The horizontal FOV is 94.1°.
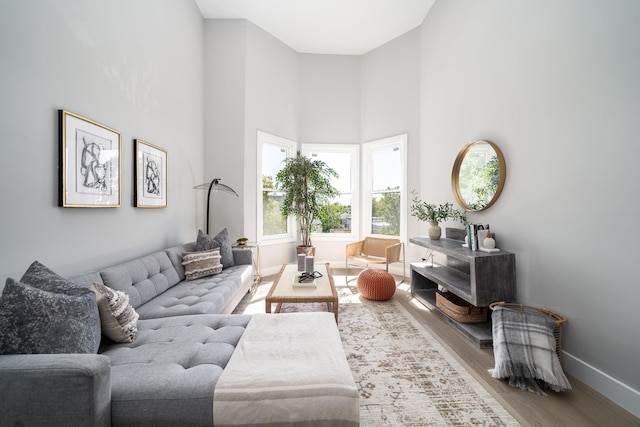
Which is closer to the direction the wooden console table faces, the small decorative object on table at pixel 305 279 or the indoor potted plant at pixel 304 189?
the small decorative object on table

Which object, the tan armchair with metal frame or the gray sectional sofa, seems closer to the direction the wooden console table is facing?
the gray sectional sofa

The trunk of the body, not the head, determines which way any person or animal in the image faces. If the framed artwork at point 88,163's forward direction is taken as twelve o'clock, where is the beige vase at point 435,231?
The beige vase is roughly at 11 o'clock from the framed artwork.

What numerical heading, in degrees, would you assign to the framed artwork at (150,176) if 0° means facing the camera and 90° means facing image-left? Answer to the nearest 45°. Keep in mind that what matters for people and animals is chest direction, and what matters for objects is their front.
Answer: approximately 315°

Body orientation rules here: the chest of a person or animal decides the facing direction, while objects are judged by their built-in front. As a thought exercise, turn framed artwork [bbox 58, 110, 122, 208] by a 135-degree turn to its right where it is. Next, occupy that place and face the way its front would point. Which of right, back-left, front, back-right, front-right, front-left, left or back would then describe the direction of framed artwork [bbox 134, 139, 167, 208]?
back-right

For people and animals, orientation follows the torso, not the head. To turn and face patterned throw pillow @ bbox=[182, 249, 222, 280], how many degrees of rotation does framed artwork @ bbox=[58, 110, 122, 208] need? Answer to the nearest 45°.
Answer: approximately 90° to its left

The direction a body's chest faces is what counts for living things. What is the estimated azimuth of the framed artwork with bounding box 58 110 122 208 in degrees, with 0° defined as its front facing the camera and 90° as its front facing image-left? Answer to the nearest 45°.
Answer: approximately 315°

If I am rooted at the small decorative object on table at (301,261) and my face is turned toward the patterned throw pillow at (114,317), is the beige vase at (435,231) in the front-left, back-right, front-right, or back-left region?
back-left

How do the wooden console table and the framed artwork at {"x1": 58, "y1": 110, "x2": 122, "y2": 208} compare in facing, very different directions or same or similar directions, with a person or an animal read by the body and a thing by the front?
very different directions

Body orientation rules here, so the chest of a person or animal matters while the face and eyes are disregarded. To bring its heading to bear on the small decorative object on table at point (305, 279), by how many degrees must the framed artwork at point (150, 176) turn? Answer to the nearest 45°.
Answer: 0° — it already faces it

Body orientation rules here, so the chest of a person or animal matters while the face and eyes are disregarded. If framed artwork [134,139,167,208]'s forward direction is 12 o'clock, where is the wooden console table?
The wooden console table is roughly at 12 o'clock from the framed artwork.

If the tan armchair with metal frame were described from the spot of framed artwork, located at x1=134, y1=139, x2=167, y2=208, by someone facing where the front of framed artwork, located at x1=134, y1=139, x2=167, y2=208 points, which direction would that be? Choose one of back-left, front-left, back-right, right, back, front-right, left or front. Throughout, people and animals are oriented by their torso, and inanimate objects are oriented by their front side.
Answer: front-left
